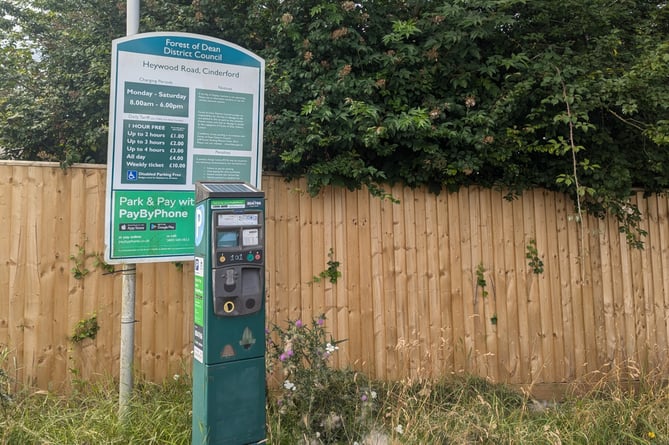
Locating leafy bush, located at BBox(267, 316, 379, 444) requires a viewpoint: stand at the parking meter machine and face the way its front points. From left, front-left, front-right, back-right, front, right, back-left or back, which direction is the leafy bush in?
back-left

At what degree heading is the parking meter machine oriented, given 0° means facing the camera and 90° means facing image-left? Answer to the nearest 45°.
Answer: approximately 0°

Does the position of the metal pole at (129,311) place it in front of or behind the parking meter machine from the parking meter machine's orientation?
behind
